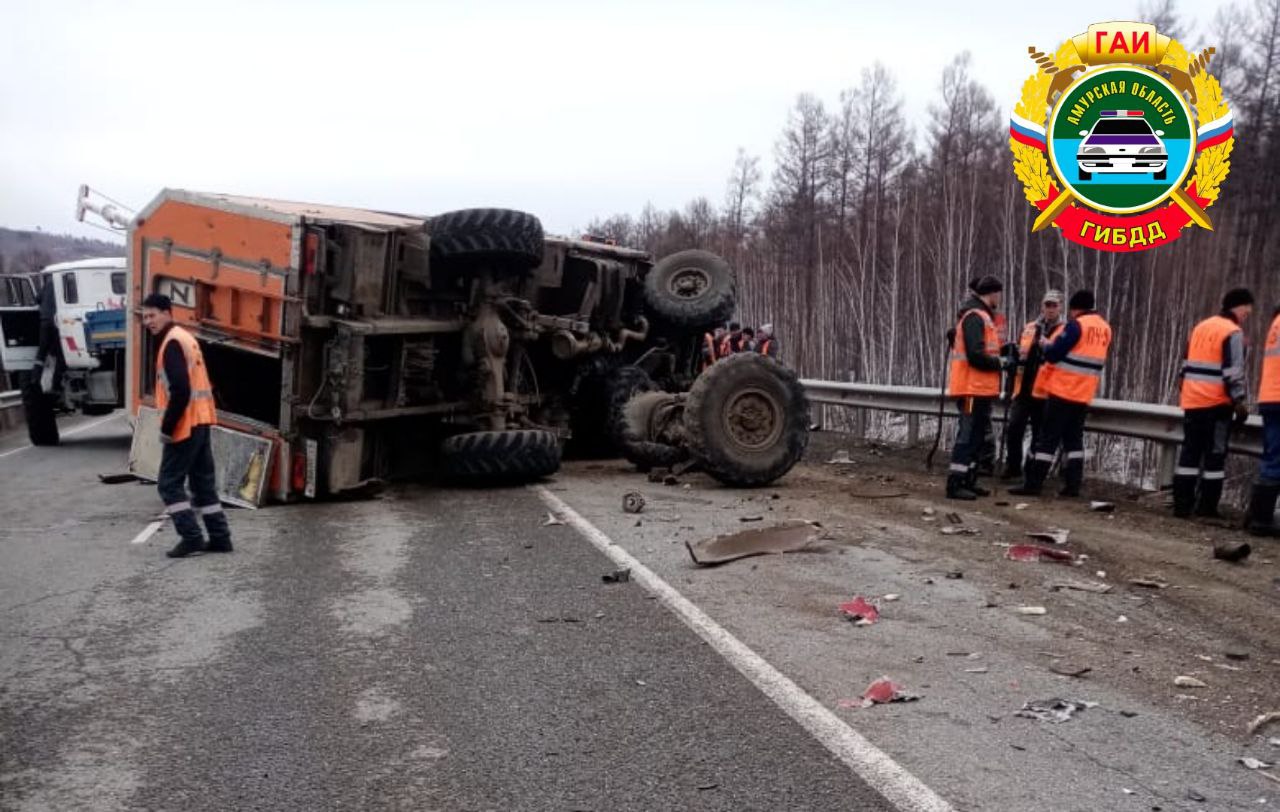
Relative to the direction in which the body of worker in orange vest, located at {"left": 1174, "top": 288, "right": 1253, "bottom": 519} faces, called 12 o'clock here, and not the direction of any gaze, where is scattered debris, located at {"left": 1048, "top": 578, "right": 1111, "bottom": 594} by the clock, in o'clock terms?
The scattered debris is roughly at 5 o'clock from the worker in orange vest.

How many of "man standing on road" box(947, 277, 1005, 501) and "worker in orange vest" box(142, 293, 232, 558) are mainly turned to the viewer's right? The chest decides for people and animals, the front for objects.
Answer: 1

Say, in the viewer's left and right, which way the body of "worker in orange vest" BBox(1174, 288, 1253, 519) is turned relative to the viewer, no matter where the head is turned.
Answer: facing away from the viewer and to the right of the viewer

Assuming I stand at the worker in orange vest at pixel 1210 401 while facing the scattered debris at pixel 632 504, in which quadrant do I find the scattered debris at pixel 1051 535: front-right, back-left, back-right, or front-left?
front-left

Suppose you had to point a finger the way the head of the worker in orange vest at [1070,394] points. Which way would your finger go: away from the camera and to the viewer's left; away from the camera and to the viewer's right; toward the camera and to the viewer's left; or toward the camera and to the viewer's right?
away from the camera and to the viewer's left
